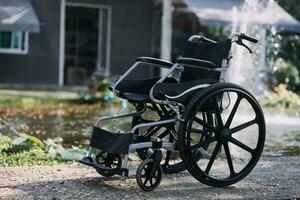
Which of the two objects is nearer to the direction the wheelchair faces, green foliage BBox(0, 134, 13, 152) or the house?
the green foliage

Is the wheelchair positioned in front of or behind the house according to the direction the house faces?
in front

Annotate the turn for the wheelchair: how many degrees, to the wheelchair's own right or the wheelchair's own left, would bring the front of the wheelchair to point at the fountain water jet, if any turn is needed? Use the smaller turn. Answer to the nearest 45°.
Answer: approximately 135° to the wheelchair's own right

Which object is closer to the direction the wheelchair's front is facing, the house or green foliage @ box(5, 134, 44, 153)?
the green foliage

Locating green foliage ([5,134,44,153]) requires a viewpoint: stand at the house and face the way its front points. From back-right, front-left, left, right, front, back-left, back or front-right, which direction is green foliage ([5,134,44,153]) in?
front

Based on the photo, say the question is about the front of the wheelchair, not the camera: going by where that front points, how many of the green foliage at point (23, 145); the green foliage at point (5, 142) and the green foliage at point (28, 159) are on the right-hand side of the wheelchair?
3

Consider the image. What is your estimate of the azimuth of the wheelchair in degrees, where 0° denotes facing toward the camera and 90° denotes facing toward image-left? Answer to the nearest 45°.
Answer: approximately 45°

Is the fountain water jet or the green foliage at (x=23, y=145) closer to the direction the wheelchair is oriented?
the green foliage

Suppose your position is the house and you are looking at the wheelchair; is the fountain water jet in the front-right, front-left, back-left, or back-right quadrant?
front-left

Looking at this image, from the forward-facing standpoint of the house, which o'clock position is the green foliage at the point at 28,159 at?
The green foliage is roughly at 12 o'clock from the house.

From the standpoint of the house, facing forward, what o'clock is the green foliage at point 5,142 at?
The green foliage is roughly at 12 o'clock from the house.

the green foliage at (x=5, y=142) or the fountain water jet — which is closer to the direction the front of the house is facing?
the green foliage

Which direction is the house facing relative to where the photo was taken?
toward the camera
